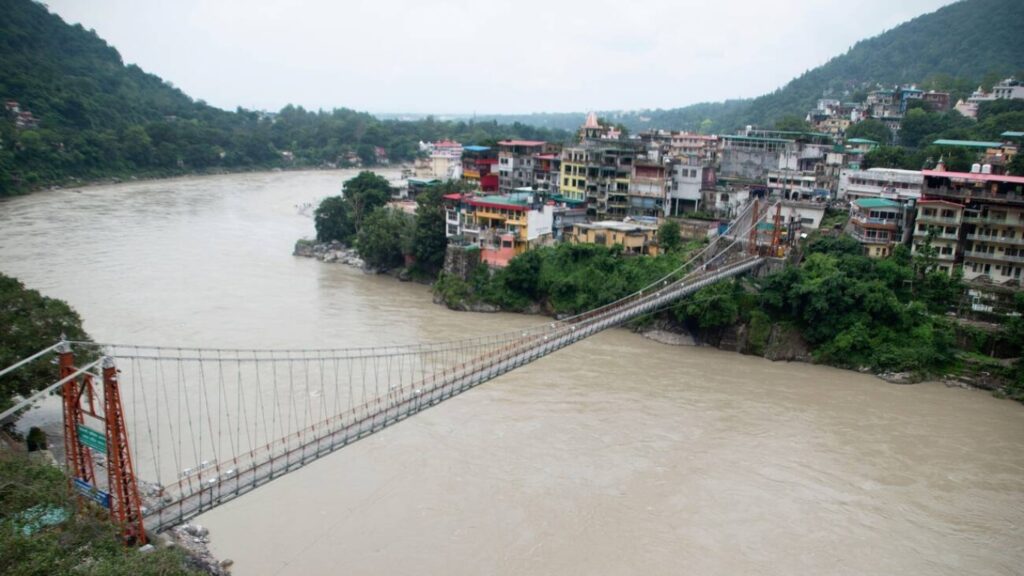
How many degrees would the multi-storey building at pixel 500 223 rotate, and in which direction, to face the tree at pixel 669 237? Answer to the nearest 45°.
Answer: approximately 135° to its left

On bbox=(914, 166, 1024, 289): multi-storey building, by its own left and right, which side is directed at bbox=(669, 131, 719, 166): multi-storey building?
right

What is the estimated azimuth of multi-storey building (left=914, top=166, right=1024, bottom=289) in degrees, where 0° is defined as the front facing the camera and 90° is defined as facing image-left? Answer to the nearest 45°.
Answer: approximately 45°

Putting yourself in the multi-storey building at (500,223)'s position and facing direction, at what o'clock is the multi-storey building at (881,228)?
the multi-storey building at (881,228) is roughly at 8 o'clock from the multi-storey building at (500,223).

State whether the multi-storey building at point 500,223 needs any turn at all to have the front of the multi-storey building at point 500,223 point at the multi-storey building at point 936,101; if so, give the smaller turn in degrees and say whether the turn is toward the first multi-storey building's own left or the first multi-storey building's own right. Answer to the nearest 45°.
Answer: approximately 180°

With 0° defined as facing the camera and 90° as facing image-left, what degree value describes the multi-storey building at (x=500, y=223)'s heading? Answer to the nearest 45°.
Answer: approximately 45°

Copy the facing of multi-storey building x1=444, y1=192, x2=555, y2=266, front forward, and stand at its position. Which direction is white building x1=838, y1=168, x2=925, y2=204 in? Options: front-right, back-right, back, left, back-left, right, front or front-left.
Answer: back-left

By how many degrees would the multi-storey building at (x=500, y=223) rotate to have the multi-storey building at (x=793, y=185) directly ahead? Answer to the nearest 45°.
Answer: approximately 135° to its left

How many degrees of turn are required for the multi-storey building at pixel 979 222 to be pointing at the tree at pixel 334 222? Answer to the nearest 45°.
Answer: approximately 45° to its right

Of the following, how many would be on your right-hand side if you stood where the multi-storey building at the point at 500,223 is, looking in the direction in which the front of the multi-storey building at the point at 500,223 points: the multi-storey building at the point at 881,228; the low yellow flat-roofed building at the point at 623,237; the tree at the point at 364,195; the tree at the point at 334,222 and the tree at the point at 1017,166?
2

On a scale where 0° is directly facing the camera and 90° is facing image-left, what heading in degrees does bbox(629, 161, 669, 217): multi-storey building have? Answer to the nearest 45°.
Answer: approximately 0°

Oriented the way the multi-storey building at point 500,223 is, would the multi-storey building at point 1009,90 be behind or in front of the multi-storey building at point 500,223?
behind

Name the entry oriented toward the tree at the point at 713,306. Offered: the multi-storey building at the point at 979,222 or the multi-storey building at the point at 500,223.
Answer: the multi-storey building at the point at 979,222

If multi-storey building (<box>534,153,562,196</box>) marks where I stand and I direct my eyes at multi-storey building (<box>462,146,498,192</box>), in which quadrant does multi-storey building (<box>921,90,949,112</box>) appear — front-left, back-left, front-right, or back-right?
back-right

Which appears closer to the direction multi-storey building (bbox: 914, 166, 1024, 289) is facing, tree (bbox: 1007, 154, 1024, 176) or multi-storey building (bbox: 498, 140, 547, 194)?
the multi-storey building
